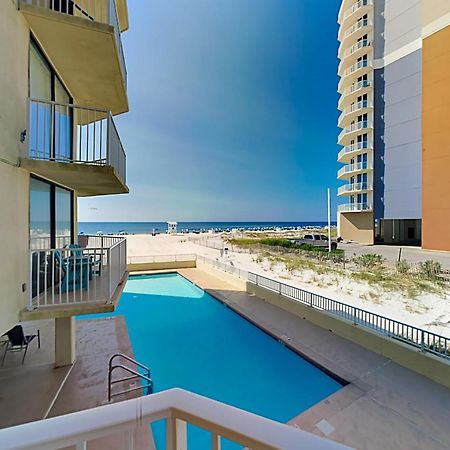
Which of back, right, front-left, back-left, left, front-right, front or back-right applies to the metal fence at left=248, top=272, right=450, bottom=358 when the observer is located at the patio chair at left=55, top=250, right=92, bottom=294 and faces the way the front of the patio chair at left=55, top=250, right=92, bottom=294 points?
front

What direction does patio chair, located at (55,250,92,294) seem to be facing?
to the viewer's right

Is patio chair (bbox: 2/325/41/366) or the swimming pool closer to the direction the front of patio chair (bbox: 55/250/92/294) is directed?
the swimming pool

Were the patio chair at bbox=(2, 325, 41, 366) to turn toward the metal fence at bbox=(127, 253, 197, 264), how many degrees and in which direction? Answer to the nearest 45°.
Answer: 0° — it already faces it

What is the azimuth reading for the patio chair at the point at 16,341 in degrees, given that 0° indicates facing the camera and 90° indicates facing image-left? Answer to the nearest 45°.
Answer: approximately 225°

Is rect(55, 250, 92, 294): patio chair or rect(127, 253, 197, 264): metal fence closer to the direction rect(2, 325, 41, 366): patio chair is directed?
the metal fence

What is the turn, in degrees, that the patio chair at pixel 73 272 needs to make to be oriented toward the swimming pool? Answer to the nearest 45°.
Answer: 0° — it already faces it

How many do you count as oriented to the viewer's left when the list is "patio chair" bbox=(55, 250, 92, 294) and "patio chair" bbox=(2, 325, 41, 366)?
0

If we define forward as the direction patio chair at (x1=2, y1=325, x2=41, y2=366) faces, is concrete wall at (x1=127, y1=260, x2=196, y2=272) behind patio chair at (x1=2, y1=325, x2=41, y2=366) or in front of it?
in front
